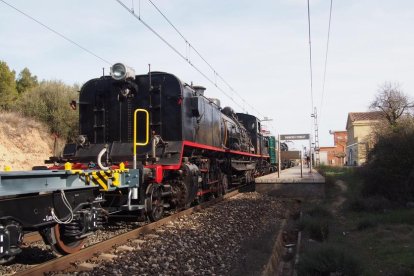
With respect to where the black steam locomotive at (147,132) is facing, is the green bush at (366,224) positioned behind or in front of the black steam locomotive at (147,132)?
behind

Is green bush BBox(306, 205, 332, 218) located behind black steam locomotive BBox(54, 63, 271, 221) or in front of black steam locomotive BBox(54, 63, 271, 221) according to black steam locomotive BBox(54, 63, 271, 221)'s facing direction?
behind

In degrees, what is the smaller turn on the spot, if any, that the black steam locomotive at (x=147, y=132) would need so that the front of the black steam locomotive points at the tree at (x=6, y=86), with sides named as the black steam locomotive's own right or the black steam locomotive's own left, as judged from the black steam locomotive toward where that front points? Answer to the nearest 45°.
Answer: approximately 90° to the black steam locomotive's own right

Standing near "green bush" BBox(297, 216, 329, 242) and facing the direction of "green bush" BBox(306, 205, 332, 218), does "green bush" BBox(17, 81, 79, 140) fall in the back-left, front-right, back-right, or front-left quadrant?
front-left

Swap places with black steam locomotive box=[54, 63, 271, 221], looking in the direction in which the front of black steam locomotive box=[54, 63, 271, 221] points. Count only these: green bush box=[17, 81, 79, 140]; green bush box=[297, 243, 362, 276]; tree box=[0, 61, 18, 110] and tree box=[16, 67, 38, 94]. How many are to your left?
1

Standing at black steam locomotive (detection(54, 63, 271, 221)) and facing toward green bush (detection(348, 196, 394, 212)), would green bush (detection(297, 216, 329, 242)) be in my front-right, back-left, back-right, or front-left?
front-right

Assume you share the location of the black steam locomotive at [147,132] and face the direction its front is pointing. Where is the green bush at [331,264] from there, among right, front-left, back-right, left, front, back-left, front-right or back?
left

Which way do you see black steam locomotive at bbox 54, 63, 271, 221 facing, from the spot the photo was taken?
facing the viewer and to the left of the viewer
